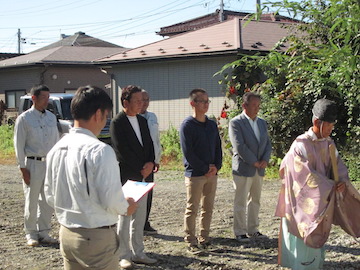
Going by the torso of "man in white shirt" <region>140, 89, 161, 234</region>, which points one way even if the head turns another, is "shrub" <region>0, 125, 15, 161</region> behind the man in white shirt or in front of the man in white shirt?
behind

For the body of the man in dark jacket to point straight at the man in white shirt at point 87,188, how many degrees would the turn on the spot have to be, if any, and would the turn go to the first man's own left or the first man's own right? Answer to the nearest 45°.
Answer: approximately 45° to the first man's own right

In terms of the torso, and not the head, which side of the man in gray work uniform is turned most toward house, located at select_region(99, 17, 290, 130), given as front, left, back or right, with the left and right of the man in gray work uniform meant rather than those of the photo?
left

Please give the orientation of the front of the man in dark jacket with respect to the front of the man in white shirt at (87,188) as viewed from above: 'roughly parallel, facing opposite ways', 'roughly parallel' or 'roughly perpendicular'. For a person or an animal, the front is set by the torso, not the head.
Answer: roughly perpendicular

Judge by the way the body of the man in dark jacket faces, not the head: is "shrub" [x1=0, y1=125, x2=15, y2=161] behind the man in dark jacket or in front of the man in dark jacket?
behind

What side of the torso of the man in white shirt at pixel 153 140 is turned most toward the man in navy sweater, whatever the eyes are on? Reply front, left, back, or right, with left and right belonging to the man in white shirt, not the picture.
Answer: front

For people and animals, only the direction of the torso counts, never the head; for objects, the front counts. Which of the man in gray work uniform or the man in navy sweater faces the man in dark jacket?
the man in gray work uniform

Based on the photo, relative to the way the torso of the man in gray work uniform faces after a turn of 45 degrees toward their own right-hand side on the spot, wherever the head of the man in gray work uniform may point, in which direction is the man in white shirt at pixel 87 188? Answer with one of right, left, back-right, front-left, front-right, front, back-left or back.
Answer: front

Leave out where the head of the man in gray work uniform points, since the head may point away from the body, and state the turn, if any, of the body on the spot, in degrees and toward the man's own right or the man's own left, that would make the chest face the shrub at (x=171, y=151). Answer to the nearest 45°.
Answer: approximately 90° to the man's own left

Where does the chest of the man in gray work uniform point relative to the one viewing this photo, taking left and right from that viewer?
facing the viewer and to the right of the viewer

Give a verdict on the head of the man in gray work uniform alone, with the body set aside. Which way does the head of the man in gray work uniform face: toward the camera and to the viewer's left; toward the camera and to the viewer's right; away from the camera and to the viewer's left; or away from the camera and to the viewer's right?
toward the camera and to the viewer's right

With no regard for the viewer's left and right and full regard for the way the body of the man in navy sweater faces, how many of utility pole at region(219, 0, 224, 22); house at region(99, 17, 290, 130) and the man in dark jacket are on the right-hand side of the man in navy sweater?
1

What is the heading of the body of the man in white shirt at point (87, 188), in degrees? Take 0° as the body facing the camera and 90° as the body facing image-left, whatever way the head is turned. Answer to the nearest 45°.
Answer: approximately 225°

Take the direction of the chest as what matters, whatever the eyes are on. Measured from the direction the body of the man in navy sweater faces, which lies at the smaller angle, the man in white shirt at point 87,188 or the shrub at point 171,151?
the man in white shirt

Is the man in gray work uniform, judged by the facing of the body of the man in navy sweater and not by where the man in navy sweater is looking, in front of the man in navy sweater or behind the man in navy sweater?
behind

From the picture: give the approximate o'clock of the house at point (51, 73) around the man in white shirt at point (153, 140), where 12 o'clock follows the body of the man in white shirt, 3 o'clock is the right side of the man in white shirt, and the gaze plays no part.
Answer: The house is roughly at 7 o'clock from the man in white shirt.

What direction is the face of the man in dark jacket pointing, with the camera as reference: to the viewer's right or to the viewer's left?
to the viewer's right
